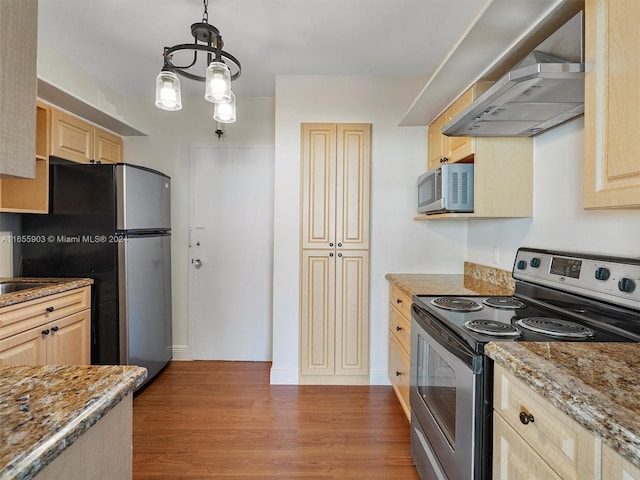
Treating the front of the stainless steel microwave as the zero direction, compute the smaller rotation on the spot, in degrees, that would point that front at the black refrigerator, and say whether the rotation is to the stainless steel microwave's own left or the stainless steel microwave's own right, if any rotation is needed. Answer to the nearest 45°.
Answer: approximately 45° to the stainless steel microwave's own right

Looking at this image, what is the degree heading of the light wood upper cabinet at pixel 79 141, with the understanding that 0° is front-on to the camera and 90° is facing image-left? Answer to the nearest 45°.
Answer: approximately 315°

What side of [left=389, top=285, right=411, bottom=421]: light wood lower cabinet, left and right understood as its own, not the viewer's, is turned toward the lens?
left

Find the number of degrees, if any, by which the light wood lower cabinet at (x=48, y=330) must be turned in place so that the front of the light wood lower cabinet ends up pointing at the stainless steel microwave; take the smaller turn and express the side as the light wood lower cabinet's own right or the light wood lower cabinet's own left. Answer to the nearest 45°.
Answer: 0° — it already faces it

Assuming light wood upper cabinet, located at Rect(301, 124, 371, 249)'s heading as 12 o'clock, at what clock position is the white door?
The white door is roughly at 4 o'clock from the light wood upper cabinet.

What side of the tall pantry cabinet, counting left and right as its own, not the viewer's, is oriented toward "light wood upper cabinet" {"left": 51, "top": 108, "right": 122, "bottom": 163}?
right

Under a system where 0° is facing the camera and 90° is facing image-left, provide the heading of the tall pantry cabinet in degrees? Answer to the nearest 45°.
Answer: approximately 0°

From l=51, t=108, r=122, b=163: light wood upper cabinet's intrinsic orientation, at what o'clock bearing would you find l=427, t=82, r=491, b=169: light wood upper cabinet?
l=427, t=82, r=491, b=169: light wood upper cabinet is roughly at 12 o'clock from l=51, t=108, r=122, b=163: light wood upper cabinet.

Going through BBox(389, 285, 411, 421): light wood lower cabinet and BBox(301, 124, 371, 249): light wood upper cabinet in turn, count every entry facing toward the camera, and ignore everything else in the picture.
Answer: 1

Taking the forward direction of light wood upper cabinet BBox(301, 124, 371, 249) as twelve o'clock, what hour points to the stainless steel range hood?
The stainless steel range hood is roughly at 11 o'clock from the light wood upper cabinet.
